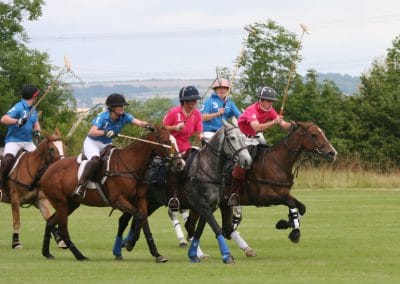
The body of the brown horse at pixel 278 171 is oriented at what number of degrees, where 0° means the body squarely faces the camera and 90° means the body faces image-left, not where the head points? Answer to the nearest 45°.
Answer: approximately 270°

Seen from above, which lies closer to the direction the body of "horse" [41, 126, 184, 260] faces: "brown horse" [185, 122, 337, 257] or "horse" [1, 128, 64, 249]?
the brown horse

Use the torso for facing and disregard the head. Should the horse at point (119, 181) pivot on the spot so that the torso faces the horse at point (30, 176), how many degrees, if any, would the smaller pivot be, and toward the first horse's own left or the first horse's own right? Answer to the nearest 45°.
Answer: approximately 135° to the first horse's own left

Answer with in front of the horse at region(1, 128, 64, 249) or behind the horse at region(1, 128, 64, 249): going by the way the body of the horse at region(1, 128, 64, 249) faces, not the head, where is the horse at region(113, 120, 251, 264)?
in front

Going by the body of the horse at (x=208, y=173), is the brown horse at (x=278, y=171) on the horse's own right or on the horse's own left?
on the horse's own left

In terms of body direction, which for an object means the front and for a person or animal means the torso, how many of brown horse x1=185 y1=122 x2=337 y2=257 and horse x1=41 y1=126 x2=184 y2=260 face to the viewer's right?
2

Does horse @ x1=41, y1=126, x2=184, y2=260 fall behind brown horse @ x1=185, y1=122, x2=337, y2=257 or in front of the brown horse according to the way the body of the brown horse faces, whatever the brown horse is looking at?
behind

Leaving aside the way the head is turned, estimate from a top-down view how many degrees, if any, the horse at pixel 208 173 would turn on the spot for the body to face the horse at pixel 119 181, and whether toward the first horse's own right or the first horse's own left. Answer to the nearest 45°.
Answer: approximately 135° to the first horse's own right

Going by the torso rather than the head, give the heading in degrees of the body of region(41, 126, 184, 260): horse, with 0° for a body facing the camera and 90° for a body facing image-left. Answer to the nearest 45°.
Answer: approximately 270°
